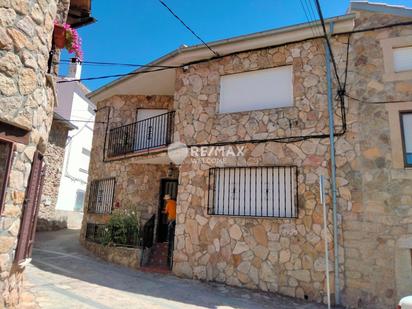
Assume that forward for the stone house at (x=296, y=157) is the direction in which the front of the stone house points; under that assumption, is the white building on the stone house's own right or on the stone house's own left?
on the stone house's own right

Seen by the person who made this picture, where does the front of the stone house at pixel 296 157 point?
facing the viewer and to the left of the viewer

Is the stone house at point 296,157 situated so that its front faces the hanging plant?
yes

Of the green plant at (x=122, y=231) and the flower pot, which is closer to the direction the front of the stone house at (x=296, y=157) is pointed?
the flower pot

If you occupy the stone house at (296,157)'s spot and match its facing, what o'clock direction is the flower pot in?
The flower pot is roughly at 12 o'clock from the stone house.

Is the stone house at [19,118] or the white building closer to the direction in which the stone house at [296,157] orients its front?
the stone house

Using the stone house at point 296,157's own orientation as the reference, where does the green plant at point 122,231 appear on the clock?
The green plant is roughly at 2 o'clock from the stone house.

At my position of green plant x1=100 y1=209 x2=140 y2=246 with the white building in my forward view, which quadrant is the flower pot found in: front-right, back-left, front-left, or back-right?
back-left

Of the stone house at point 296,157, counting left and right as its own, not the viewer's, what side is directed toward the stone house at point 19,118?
front
